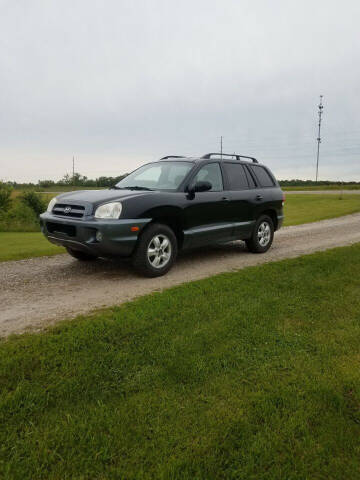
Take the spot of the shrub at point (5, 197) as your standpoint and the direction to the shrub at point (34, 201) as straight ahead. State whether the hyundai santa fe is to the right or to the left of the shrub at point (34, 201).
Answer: right

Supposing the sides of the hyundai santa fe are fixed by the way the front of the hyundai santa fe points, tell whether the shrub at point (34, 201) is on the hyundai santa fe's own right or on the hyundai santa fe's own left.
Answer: on the hyundai santa fe's own right

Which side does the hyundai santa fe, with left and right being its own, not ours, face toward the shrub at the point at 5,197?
right

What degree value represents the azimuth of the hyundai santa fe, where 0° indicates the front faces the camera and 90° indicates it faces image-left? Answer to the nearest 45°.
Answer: approximately 45°
